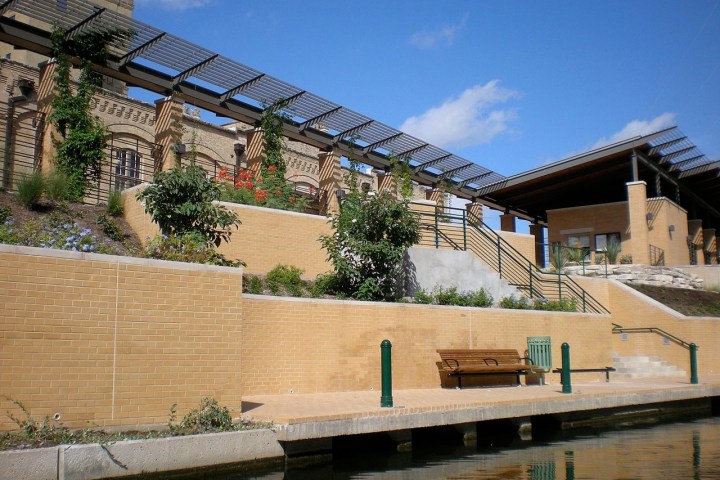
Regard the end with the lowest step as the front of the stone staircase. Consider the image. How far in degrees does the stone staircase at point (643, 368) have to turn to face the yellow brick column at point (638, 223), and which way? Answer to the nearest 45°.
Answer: approximately 90° to its left

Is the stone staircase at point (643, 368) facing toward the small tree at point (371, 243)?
no

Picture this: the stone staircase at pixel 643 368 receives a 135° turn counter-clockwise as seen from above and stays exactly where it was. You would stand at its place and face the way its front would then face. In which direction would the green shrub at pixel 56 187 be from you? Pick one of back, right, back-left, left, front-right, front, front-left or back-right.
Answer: left

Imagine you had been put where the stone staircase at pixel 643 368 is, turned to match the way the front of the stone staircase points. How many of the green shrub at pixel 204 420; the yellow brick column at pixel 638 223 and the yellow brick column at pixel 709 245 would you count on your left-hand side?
2

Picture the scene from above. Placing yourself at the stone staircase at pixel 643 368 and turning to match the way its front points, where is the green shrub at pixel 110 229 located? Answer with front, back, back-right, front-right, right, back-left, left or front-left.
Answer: back-right

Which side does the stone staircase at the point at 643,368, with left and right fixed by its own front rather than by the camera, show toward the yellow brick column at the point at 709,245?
left

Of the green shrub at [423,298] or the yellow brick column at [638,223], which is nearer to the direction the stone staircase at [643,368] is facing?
the yellow brick column

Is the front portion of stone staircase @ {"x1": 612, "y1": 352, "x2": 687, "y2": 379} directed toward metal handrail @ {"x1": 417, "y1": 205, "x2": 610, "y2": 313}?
no

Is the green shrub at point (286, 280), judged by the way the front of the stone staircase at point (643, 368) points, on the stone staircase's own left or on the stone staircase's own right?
on the stone staircase's own right

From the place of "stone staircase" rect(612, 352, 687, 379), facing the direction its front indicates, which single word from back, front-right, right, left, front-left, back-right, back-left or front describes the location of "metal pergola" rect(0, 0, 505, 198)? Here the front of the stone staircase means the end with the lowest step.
back

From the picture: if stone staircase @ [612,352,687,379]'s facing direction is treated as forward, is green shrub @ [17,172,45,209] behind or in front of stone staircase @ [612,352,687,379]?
behind

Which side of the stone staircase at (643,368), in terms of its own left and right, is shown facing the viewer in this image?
right
